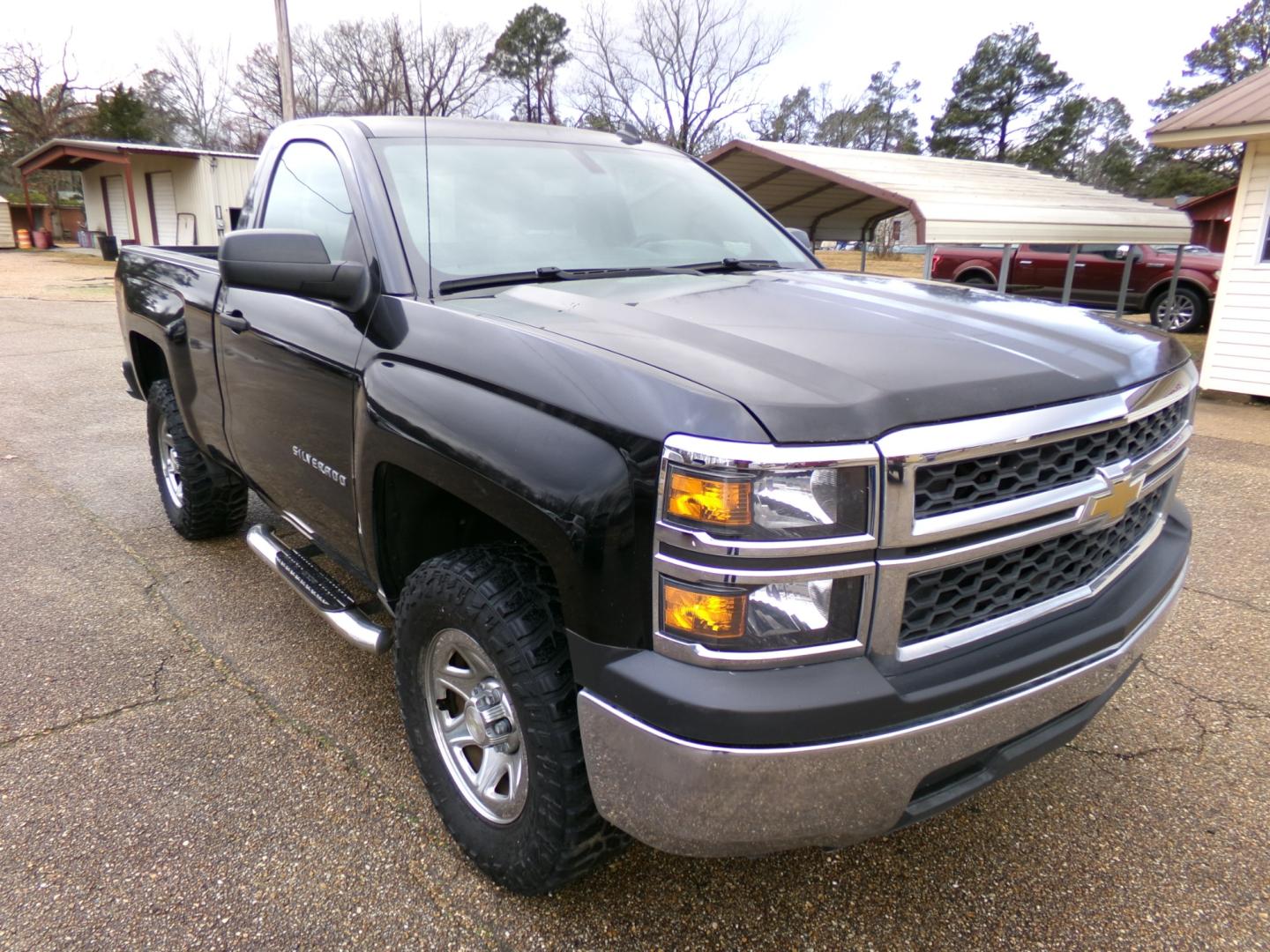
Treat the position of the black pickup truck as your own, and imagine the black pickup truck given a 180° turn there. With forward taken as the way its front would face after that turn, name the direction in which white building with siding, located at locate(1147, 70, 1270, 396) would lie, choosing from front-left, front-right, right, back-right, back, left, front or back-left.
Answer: right

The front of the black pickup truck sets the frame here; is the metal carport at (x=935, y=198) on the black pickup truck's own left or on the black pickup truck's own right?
on the black pickup truck's own left

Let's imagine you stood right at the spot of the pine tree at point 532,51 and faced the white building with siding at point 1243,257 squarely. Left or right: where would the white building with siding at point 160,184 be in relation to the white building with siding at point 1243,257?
right

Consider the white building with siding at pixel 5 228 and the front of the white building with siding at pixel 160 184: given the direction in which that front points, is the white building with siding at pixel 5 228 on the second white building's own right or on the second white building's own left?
on the second white building's own right

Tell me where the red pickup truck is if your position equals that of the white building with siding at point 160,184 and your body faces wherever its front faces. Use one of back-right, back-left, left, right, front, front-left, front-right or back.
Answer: left

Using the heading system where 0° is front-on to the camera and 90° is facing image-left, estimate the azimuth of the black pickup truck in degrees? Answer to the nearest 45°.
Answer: approximately 315°

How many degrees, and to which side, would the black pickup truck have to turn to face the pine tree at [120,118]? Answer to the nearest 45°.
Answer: approximately 180°

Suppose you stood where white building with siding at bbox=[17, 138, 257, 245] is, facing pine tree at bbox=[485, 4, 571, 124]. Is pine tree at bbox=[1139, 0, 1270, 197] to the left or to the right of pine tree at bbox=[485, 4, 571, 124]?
right

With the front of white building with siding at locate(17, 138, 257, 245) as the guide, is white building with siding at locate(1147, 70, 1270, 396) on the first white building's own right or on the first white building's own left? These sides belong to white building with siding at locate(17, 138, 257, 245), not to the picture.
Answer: on the first white building's own left

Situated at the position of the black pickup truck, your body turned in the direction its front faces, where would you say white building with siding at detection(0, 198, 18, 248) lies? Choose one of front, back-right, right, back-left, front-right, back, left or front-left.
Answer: back

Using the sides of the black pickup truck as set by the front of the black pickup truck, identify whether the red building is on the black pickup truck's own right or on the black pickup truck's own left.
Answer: on the black pickup truck's own left

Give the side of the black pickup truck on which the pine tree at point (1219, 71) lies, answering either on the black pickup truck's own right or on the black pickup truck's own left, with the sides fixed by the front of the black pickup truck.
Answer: on the black pickup truck's own left

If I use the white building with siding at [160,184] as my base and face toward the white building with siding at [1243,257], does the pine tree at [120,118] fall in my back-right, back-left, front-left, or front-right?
back-left
